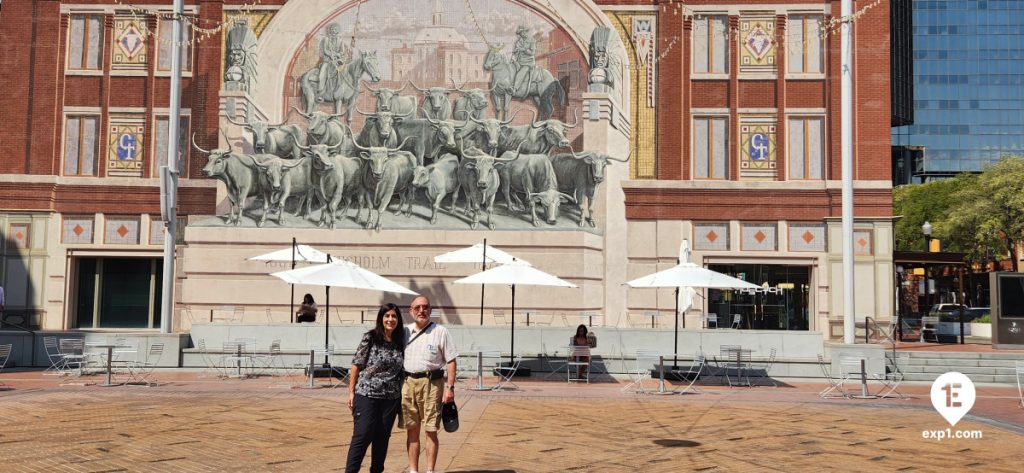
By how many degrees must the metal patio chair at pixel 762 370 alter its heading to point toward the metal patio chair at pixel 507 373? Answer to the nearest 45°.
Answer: approximately 45° to its left

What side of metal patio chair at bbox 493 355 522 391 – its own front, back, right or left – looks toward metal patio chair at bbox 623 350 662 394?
back

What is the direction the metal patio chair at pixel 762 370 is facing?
to the viewer's left

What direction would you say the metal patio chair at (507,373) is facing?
to the viewer's left

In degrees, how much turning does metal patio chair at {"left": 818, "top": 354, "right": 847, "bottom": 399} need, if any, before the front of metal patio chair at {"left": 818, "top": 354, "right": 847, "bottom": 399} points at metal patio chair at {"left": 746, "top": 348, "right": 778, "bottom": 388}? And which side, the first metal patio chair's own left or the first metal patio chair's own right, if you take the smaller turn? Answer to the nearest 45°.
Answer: approximately 135° to the first metal patio chair's own left

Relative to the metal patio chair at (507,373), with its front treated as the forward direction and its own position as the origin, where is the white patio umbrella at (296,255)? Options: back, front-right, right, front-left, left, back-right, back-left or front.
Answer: front-right

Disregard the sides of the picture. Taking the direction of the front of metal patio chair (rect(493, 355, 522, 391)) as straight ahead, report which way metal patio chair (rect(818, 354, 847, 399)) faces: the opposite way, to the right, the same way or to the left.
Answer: the opposite way

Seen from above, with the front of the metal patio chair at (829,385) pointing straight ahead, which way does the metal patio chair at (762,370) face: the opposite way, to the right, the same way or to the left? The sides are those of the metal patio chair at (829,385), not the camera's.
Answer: the opposite way

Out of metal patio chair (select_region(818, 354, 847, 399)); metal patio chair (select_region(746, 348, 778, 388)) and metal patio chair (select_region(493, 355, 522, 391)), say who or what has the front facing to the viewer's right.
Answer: metal patio chair (select_region(818, 354, 847, 399))
